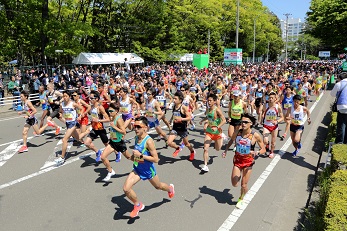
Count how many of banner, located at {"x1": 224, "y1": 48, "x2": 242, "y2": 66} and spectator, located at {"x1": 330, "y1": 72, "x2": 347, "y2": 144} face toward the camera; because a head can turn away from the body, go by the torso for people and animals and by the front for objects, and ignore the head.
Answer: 1

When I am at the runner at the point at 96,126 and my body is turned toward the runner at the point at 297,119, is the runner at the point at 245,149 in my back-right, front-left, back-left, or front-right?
front-right

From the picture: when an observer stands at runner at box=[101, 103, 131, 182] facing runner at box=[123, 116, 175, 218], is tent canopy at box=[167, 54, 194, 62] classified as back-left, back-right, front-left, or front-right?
back-left

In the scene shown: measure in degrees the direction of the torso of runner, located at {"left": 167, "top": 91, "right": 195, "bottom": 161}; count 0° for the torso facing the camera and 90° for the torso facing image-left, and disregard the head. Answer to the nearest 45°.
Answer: approximately 45°

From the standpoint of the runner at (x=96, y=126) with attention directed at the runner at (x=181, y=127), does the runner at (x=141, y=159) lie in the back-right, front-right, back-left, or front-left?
front-right

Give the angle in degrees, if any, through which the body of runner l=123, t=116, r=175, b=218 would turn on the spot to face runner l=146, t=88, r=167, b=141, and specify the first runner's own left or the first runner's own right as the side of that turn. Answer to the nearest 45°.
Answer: approximately 135° to the first runner's own right

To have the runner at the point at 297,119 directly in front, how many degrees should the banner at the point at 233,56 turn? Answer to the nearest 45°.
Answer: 0° — it already faces them

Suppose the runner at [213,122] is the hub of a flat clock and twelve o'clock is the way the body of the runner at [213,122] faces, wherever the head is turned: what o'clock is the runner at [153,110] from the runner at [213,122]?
the runner at [153,110] is roughly at 3 o'clock from the runner at [213,122].

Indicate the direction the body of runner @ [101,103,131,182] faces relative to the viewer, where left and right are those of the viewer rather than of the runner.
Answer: facing the viewer and to the left of the viewer

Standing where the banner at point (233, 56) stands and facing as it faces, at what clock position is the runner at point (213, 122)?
The runner is roughly at 12 o'clock from the banner.

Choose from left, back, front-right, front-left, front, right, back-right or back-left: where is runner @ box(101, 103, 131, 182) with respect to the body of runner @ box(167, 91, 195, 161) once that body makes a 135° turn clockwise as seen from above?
back-left

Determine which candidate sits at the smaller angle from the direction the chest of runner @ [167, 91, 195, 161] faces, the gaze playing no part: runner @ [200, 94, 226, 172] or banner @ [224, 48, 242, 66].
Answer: the runner

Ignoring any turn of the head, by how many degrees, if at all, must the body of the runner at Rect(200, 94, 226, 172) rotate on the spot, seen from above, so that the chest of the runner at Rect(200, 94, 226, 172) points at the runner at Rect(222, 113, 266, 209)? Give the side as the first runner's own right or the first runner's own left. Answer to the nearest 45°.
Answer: approximately 45° to the first runner's own left

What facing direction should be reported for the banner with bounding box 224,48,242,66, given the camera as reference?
facing the viewer
